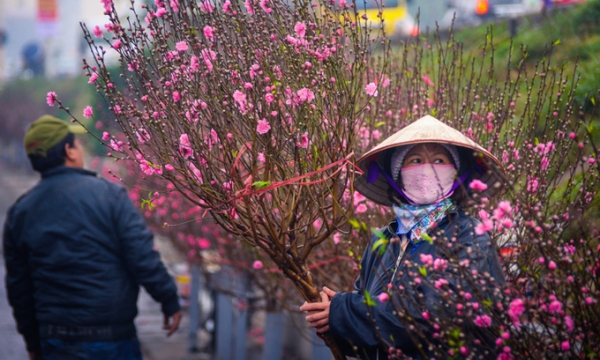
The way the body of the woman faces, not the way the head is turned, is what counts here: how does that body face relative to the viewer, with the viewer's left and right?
facing the viewer and to the left of the viewer

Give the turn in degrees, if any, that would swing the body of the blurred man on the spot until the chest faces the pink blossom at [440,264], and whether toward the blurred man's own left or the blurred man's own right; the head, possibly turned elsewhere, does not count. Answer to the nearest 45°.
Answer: approximately 90° to the blurred man's own right

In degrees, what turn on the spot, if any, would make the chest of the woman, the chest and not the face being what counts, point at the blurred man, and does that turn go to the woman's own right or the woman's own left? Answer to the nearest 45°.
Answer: approximately 90° to the woman's own right

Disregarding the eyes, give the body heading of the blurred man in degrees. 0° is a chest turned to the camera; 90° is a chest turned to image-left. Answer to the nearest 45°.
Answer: approximately 225°

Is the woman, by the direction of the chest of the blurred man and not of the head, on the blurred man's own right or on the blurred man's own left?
on the blurred man's own right

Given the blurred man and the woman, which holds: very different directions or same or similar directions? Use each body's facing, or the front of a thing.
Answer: very different directions
